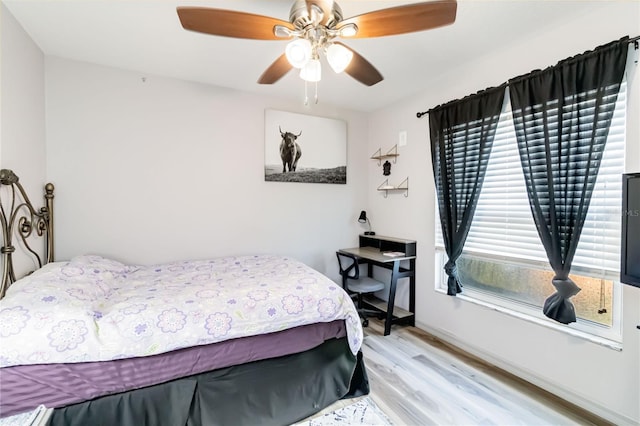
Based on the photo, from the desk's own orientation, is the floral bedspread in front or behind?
in front

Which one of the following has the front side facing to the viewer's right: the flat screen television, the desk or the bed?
the bed

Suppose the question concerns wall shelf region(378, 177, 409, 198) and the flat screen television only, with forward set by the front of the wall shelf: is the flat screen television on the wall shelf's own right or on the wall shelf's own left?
on the wall shelf's own left

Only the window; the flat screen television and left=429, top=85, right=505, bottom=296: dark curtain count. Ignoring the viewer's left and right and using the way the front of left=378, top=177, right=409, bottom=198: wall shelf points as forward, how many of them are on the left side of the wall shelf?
3

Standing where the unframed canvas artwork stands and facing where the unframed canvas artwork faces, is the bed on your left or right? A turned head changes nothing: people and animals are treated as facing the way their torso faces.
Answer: on your right

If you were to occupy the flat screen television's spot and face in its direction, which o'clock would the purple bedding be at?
The purple bedding is roughly at 12 o'clock from the flat screen television.

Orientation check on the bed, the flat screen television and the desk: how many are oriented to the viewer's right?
1

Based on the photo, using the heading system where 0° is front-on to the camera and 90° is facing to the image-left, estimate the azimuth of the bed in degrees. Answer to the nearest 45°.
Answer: approximately 270°

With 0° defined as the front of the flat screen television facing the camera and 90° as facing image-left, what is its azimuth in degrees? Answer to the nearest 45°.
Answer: approximately 45°

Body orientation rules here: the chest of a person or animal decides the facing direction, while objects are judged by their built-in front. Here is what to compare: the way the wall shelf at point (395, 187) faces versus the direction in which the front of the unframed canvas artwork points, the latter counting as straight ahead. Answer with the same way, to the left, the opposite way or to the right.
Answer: to the right

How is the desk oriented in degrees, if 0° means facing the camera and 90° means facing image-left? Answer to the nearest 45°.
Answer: approximately 45°

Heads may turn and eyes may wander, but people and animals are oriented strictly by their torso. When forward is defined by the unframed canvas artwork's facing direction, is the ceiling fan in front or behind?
in front

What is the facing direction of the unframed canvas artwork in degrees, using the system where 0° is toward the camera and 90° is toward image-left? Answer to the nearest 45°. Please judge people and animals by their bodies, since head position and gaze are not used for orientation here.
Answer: approximately 315°
